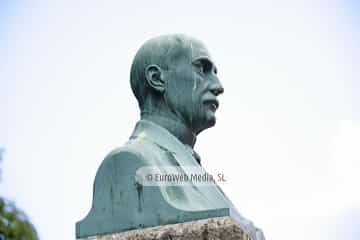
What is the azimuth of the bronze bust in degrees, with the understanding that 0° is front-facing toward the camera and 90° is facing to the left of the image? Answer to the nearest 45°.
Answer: approximately 270°
